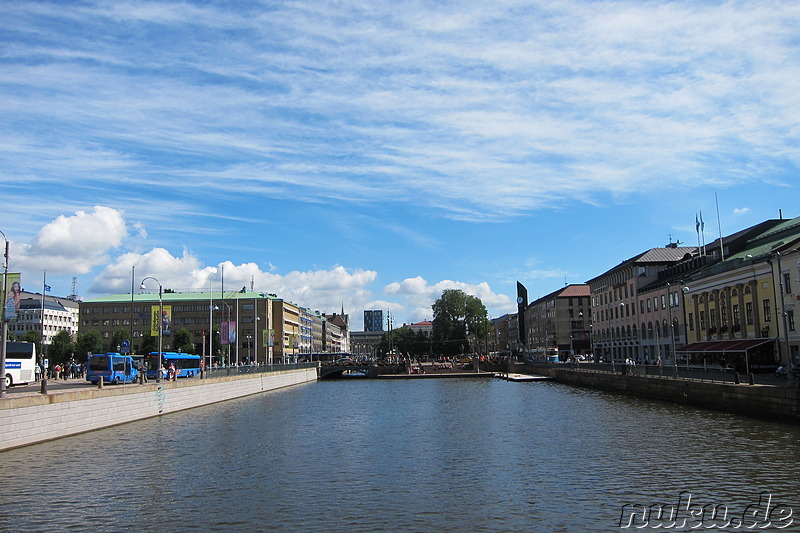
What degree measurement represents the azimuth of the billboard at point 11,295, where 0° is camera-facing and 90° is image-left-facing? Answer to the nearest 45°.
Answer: approximately 0°
